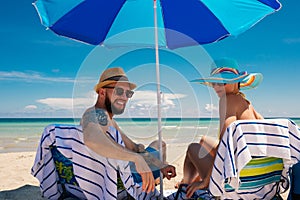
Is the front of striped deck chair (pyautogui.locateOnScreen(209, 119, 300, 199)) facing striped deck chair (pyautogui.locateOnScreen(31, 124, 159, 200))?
no
